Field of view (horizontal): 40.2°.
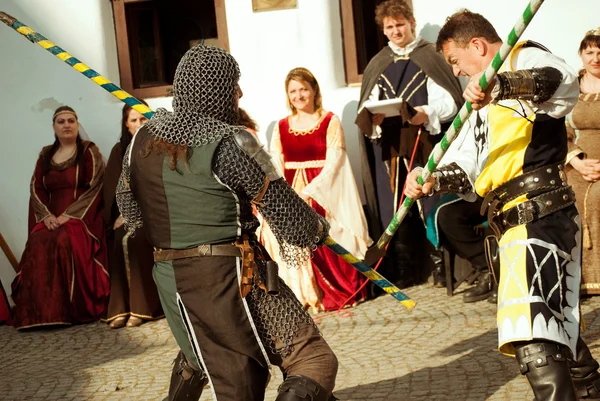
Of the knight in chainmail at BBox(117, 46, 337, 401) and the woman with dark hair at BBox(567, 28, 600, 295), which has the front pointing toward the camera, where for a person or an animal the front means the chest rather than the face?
the woman with dark hair

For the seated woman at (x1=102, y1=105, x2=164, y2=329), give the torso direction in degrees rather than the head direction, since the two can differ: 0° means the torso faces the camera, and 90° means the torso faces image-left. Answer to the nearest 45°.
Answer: approximately 0°

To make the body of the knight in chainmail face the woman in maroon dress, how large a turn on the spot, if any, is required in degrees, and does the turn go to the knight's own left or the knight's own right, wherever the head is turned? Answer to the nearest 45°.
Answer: approximately 45° to the knight's own left

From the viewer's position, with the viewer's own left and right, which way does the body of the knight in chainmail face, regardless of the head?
facing away from the viewer and to the right of the viewer

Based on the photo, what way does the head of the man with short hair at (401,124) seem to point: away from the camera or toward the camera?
toward the camera

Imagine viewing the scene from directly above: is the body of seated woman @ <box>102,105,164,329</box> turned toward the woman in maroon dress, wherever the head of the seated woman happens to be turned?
no

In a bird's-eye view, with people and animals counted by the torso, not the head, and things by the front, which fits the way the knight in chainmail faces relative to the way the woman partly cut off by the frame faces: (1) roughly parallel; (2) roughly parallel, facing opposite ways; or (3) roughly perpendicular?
roughly parallel, facing opposite ways

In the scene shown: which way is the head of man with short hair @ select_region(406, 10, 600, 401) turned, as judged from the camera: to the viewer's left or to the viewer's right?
to the viewer's left

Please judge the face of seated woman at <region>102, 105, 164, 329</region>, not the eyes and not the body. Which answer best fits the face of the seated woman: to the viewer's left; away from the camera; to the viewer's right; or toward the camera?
toward the camera

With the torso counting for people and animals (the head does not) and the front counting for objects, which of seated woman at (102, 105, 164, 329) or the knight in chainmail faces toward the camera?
the seated woman

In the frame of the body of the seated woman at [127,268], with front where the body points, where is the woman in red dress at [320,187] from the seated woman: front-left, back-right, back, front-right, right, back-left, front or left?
left

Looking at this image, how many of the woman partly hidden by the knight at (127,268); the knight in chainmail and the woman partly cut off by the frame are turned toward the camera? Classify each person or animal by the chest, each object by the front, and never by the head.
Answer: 2

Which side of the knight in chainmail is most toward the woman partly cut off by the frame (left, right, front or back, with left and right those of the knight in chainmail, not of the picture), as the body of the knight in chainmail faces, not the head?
front

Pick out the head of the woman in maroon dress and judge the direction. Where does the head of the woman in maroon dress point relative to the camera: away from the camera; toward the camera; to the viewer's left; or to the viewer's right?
toward the camera

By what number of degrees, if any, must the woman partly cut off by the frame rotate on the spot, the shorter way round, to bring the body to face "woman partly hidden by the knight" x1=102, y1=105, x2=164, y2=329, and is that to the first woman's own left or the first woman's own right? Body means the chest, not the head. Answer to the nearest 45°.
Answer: approximately 90° to the first woman's own right
